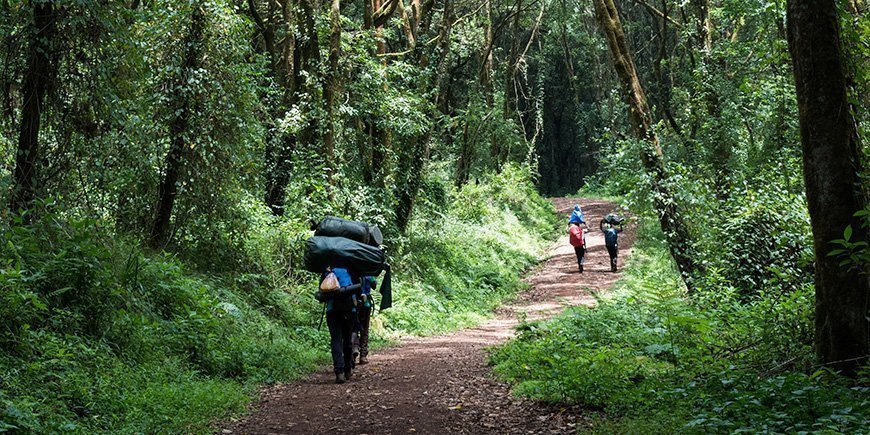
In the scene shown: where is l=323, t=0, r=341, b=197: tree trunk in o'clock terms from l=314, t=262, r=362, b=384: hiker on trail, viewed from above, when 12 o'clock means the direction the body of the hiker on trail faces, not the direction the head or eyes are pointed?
The tree trunk is roughly at 12 o'clock from the hiker on trail.

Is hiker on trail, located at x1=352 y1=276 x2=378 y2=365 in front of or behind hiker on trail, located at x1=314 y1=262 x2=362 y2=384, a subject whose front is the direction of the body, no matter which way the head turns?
in front

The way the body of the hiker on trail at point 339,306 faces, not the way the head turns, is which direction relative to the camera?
away from the camera

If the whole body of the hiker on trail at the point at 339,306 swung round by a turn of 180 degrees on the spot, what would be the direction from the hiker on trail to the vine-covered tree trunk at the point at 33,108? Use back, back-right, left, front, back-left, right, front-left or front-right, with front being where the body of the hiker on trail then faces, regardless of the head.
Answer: right

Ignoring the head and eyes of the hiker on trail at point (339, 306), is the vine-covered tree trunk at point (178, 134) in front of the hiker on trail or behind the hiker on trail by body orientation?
in front

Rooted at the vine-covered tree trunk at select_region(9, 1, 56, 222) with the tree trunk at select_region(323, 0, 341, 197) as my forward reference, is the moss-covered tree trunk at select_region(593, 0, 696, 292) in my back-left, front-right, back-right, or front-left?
front-right

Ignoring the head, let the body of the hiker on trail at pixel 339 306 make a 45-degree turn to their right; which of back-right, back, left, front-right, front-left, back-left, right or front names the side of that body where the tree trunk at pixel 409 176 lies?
front-left

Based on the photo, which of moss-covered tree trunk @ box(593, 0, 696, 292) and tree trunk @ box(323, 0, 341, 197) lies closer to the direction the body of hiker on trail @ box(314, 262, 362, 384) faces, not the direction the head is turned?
the tree trunk
